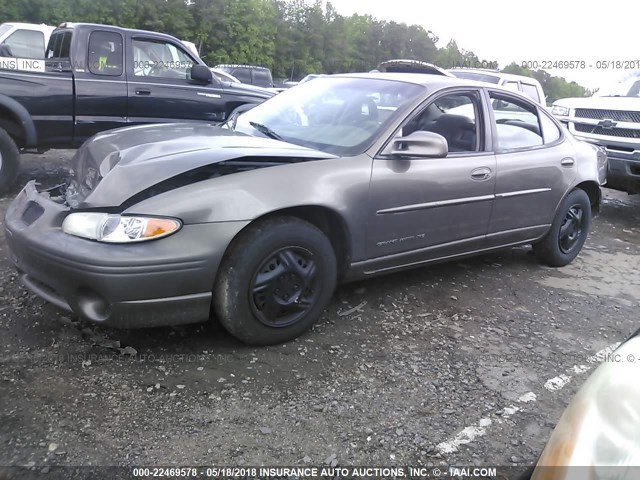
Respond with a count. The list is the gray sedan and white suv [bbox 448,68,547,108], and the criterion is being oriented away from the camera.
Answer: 0

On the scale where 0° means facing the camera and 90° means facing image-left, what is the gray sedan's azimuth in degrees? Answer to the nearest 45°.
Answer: approximately 45°

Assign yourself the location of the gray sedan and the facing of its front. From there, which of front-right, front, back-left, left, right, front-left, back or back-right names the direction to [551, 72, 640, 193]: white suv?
back

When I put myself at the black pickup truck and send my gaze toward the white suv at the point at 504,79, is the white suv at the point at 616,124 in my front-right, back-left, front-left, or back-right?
front-right

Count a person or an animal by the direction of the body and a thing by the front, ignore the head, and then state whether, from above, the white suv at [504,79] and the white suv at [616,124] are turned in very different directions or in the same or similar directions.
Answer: same or similar directions

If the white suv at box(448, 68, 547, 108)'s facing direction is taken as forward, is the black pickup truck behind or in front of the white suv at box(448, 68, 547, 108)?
in front

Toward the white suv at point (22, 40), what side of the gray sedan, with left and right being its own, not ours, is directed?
right

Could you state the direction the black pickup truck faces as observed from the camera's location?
facing away from the viewer and to the right of the viewer

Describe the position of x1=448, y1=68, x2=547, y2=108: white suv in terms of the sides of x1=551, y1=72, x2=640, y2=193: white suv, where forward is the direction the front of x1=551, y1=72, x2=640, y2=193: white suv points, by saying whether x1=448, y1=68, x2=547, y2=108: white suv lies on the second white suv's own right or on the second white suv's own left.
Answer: on the second white suv's own right

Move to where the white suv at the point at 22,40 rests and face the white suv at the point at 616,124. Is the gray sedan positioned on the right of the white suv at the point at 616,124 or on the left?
right

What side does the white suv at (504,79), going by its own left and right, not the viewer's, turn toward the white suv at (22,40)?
front

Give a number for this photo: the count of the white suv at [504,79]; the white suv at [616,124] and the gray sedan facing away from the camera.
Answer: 0

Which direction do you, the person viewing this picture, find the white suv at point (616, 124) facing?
facing the viewer and to the left of the viewer

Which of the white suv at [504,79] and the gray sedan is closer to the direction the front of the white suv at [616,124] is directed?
the gray sedan
